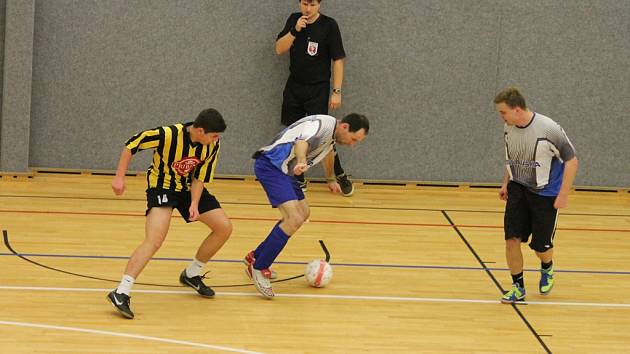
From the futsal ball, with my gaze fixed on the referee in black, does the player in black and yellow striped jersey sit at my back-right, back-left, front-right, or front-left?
back-left

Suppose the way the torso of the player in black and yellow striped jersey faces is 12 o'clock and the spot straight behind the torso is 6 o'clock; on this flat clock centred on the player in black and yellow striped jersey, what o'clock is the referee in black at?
The referee in black is roughly at 8 o'clock from the player in black and yellow striped jersey.

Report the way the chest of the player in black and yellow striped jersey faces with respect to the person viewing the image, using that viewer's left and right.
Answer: facing the viewer and to the right of the viewer

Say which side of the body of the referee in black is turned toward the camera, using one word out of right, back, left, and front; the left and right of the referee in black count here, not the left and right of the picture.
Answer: front

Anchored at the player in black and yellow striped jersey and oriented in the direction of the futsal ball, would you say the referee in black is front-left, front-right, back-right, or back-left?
front-left

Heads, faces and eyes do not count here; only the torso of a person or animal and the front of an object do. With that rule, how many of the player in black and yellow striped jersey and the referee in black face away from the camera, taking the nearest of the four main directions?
0

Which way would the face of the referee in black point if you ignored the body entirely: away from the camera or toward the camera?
toward the camera

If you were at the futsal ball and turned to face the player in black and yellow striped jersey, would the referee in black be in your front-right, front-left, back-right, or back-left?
back-right

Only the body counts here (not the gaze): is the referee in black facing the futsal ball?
yes

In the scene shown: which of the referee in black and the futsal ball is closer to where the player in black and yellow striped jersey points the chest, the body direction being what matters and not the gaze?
the futsal ball

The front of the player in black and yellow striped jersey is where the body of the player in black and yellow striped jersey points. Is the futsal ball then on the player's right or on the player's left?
on the player's left

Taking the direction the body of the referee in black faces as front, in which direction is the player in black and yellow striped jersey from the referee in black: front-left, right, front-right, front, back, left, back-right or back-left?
front
